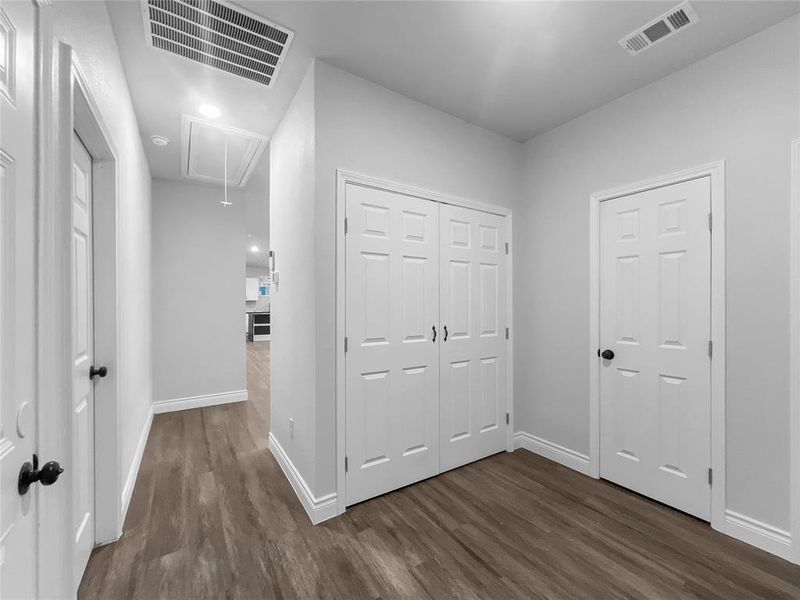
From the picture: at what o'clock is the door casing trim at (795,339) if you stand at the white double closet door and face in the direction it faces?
The door casing trim is roughly at 11 o'clock from the white double closet door.

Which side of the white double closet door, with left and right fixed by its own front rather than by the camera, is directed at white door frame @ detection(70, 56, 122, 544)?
right

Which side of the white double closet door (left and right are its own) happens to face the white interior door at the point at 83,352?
right

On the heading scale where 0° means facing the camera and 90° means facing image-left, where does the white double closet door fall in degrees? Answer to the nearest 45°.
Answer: approximately 315°

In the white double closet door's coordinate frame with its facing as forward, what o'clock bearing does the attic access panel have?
The attic access panel is roughly at 5 o'clock from the white double closet door.

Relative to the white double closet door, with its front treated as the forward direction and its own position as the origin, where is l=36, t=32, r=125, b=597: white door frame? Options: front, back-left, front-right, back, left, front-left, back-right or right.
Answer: right

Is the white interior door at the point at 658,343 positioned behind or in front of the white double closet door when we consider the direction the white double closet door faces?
in front

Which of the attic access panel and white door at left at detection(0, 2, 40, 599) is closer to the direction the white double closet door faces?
the white door at left
